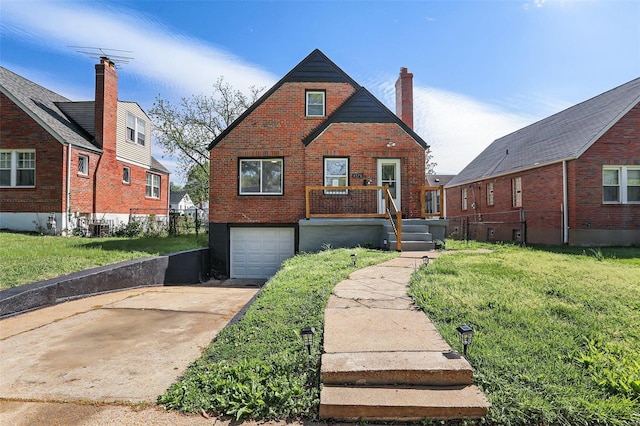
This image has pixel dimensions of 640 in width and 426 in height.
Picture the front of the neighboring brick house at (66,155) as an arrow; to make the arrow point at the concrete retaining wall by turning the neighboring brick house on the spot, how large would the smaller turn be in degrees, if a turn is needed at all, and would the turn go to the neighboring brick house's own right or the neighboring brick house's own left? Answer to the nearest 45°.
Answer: approximately 45° to the neighboring brick house's own left

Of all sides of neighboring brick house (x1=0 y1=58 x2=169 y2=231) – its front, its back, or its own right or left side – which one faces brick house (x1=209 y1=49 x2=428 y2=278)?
left

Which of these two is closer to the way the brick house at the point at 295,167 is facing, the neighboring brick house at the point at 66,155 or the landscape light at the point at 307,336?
the landscape light

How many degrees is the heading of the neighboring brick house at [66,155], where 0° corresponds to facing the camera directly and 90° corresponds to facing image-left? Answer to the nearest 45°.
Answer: approximately 45°

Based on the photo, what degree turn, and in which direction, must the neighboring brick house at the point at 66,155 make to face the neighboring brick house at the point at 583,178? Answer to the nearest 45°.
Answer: approximately 90° to its left

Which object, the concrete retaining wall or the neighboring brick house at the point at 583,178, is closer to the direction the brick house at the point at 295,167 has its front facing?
the concrete retaining wall

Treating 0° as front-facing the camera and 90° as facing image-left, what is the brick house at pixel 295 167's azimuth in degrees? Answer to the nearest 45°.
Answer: approximately 0°

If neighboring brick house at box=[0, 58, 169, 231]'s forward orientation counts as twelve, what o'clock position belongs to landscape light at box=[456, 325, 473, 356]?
The landscape light is roughly at 10 o'clock from the neighboring brick house.

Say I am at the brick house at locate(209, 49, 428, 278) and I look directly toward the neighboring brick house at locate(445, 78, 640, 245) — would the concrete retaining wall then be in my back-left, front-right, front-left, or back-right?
back-right

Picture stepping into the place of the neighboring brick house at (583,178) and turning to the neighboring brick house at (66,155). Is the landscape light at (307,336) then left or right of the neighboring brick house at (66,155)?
left

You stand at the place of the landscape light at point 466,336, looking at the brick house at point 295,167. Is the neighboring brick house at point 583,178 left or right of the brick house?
right
